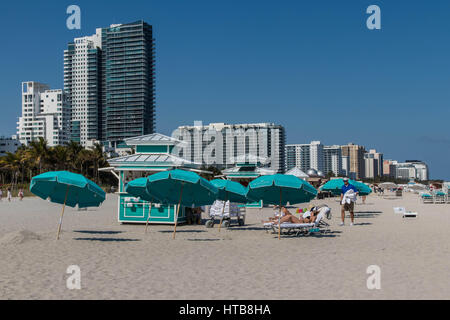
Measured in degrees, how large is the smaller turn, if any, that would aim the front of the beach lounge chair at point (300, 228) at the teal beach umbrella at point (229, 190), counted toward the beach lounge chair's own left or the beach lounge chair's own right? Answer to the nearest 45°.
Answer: approximately 45° to the beach lounge chair's own right

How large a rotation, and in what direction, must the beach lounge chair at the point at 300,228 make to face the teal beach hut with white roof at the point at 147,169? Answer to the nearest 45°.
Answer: approximately 45° to its right

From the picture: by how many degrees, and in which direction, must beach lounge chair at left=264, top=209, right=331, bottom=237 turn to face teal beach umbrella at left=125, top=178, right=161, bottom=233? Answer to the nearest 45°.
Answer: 0° — it already faces it

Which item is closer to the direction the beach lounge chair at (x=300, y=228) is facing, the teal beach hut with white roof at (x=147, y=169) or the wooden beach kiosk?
the teal beach hut with white roof

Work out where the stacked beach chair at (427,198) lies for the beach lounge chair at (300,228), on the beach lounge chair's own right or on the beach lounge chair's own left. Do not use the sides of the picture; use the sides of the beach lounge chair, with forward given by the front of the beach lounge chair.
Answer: on the beach lounge chair's own right

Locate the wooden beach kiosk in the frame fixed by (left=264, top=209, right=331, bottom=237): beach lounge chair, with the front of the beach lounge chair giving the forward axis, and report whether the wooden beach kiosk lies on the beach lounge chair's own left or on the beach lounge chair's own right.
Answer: on the beach lounge chair's own right

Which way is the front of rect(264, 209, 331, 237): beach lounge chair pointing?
to the viewer's left

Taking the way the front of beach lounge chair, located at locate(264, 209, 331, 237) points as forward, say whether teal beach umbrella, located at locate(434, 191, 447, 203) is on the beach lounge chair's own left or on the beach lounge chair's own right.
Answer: on the beach lounge chair's own right
